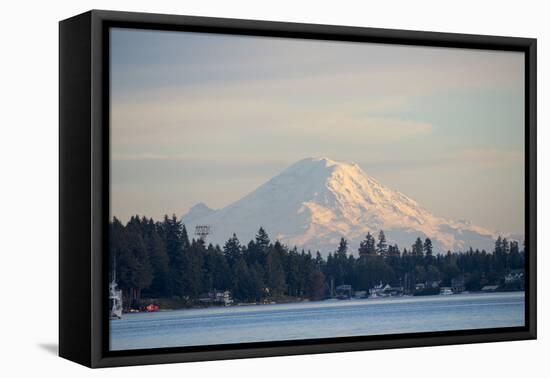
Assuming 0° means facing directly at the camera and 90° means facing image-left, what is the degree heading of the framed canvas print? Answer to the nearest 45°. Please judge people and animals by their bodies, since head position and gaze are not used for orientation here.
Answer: approximately 315°
